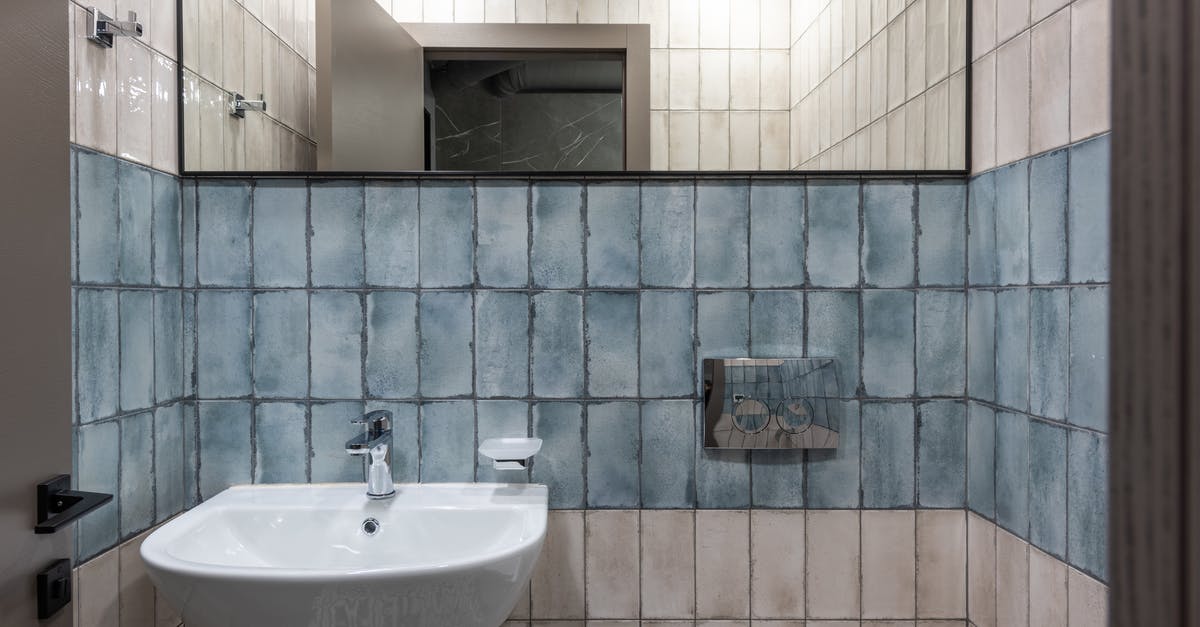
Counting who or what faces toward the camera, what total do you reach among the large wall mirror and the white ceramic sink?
2

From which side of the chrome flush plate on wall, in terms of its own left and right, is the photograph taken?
front

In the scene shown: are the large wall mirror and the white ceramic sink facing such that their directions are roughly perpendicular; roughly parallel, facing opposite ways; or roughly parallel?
roughly parallel

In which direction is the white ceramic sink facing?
toward the camera

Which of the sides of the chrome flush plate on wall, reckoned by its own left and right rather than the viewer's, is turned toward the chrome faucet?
right

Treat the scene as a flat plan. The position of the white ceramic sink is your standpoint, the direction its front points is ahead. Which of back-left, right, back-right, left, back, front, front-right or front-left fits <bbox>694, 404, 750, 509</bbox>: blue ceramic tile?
left

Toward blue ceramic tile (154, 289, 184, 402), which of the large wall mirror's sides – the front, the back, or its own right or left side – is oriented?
right

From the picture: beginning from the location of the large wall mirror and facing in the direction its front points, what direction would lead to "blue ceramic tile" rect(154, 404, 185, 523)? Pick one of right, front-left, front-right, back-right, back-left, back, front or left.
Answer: right

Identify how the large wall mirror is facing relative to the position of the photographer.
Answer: facing the viewer

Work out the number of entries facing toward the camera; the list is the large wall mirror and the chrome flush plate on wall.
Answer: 2

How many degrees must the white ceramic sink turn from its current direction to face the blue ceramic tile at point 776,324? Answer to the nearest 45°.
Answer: approximately 90° to its left
